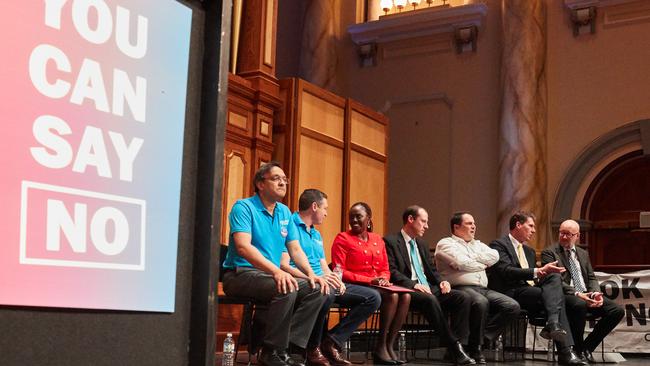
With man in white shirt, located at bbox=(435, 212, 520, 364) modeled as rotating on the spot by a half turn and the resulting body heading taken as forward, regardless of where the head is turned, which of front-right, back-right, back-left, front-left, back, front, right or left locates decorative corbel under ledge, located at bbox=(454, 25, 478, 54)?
front-right

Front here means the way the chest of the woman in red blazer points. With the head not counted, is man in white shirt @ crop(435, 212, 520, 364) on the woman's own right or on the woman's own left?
on the woman's own left

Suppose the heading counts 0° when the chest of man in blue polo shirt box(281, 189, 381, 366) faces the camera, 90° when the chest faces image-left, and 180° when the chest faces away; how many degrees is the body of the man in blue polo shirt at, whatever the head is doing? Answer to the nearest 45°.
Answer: approximately 315°

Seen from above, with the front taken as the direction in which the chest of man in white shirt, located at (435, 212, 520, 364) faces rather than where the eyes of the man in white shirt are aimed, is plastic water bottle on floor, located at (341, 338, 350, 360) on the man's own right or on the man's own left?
on the man's own right

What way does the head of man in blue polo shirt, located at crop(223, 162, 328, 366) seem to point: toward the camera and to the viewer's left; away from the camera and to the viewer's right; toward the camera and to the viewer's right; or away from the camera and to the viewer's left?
toward the camera and to the viewer's right

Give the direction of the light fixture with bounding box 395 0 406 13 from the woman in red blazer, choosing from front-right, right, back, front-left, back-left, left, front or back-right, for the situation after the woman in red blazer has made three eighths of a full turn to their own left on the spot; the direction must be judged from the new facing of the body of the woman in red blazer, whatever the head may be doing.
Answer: front

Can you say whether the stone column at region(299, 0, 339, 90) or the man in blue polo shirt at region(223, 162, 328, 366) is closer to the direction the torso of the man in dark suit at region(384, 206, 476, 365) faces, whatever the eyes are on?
the man in blue polo shirt

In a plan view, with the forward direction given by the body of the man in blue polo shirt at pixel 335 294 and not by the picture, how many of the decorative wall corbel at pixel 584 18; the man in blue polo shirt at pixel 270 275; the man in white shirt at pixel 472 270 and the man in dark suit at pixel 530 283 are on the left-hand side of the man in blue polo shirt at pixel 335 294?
3

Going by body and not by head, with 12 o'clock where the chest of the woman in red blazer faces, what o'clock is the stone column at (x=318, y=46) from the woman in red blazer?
The stone column is roughly at 7 o'clock from the woman in red blazer.

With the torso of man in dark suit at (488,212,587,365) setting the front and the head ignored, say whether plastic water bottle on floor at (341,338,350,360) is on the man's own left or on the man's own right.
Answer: on the man's own right

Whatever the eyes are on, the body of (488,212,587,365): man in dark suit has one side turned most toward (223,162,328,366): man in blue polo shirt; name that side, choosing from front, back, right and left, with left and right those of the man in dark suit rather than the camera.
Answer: right

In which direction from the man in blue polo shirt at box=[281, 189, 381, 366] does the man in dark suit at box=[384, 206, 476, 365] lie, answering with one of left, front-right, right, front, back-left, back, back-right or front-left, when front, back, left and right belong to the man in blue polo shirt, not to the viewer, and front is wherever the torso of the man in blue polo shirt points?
left
